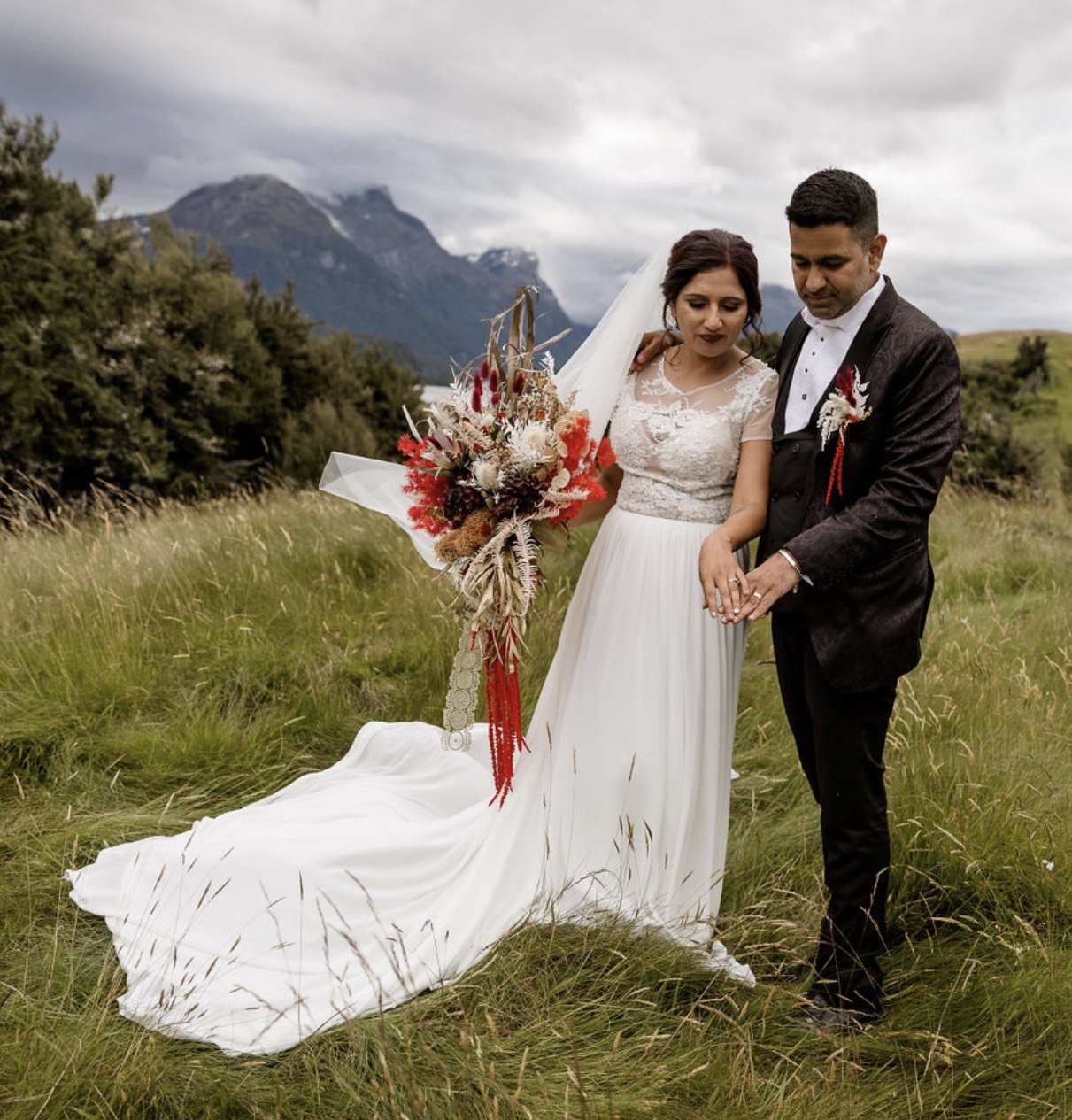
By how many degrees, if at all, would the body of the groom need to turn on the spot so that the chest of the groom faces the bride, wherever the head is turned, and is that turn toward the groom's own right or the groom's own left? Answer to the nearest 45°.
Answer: approximately 90° to the groom's own right

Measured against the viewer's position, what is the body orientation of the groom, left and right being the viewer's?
facing the viewer and to the left of the viewer

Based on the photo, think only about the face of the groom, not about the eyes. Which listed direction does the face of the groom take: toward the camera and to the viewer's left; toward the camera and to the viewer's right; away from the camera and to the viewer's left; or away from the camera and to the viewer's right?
toward the camera and to the viewer's left

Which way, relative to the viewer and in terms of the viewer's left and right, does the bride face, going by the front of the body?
facing the viewer

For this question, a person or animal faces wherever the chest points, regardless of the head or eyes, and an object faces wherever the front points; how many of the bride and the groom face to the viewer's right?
0
